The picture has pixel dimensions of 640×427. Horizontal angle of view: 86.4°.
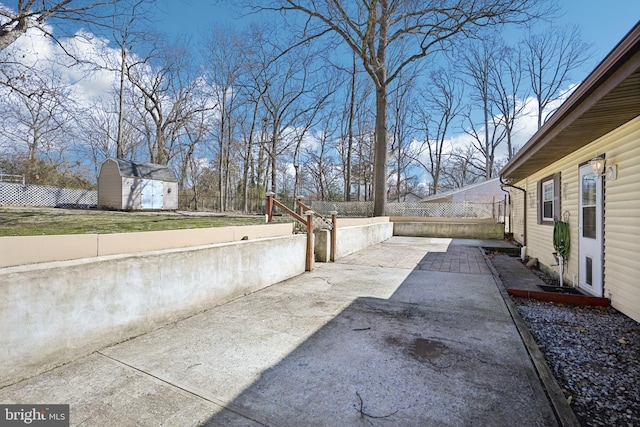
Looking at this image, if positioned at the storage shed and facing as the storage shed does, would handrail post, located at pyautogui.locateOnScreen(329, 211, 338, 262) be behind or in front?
in front

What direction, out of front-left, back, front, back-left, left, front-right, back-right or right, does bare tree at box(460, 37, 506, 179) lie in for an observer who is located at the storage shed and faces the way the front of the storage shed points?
front-left

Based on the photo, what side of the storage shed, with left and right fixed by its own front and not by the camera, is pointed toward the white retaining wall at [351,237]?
front

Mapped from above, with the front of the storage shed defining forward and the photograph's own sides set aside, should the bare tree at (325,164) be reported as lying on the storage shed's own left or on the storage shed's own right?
on the storage shed's own left

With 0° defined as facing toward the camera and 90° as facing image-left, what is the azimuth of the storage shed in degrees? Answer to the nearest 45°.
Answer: approximately 315°

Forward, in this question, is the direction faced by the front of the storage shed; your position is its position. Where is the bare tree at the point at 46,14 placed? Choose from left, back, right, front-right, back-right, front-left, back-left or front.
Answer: front-right

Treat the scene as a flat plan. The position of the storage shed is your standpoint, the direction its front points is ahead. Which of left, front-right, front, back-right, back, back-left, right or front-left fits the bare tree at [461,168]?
front-left

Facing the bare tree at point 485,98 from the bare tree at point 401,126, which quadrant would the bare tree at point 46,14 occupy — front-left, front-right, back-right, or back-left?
back-right

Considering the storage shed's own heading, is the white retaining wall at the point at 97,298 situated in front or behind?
in front

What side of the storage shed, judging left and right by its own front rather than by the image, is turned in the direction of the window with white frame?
front

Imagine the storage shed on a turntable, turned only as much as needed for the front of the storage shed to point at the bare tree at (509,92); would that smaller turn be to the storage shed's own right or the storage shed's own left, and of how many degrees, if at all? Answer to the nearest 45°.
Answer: approximately 45° to the storage shed's own left

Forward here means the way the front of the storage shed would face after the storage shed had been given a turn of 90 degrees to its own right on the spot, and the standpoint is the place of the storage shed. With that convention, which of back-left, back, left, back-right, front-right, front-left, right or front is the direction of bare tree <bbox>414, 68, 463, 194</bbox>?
back-left
